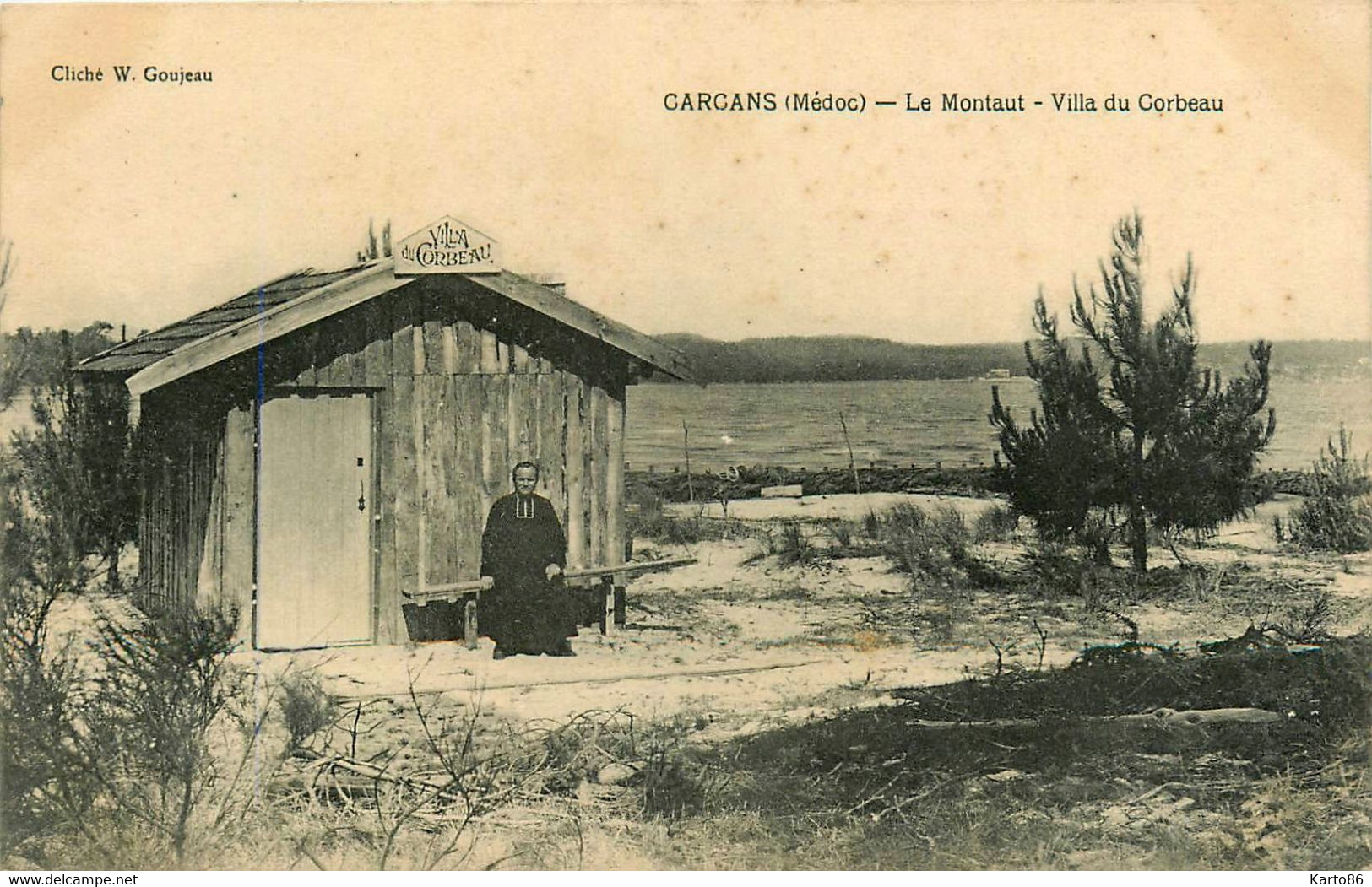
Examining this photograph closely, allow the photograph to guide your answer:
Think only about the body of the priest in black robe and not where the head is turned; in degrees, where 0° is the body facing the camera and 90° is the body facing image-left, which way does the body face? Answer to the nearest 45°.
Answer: approximately 0°

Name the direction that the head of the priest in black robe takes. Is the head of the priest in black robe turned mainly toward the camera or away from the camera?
toward the camera

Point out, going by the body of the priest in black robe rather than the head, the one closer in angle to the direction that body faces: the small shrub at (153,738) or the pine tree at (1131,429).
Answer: the small shrub

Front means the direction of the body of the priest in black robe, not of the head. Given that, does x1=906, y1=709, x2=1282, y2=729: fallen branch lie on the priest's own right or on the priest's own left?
on the priest's own left

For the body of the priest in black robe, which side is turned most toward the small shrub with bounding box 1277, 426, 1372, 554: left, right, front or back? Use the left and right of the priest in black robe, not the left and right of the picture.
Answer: left

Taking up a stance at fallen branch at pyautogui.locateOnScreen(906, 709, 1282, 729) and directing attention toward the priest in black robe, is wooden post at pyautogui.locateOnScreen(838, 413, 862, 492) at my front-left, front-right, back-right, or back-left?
front-right

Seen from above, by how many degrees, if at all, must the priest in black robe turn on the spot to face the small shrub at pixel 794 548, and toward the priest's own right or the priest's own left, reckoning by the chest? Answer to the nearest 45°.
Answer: approximately 135° to the priest's own left

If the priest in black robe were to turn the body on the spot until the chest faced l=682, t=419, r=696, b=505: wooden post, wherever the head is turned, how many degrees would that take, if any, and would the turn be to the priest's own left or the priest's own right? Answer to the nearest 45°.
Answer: approximately 180°

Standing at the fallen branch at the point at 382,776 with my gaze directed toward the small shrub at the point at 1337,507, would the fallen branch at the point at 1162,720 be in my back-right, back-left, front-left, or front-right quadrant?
front-right

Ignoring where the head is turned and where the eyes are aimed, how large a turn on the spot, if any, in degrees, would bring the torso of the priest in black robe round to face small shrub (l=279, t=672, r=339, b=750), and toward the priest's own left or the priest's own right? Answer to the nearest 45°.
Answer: approximately 45° to the priest's own right
